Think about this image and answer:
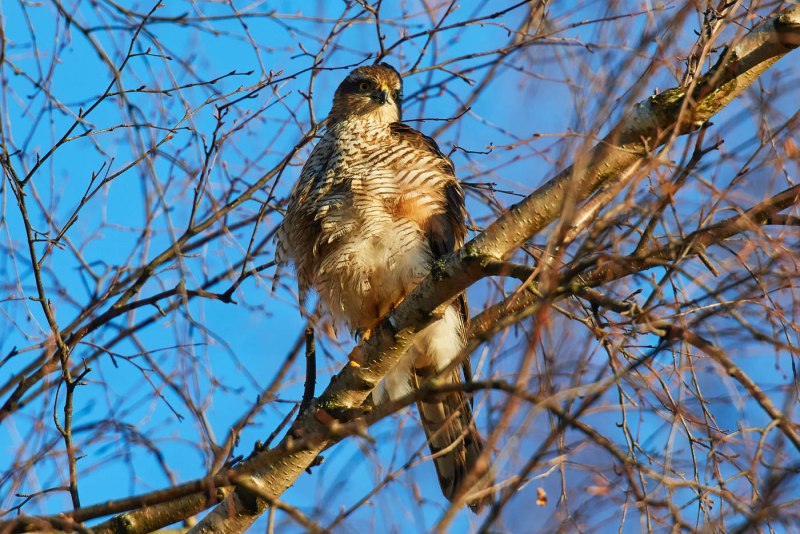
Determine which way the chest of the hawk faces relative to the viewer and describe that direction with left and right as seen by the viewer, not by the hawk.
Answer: facing the viewer
